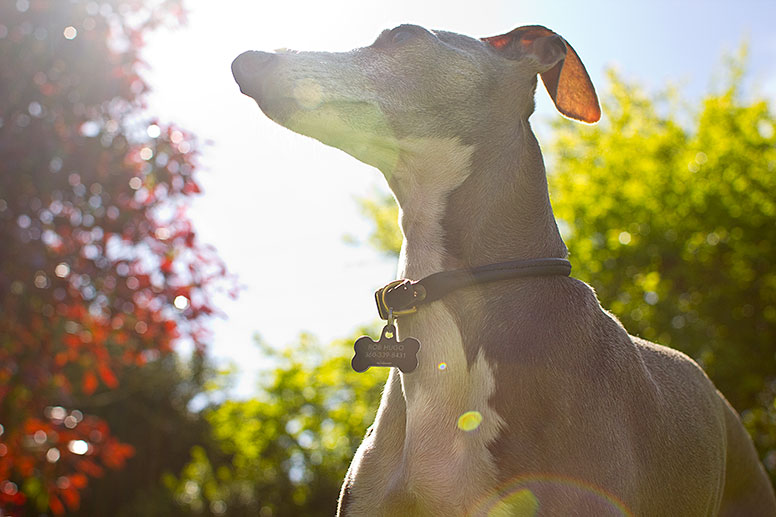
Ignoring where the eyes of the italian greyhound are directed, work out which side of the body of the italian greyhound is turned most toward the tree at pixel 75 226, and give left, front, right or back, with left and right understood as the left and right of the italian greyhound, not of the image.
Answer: right
